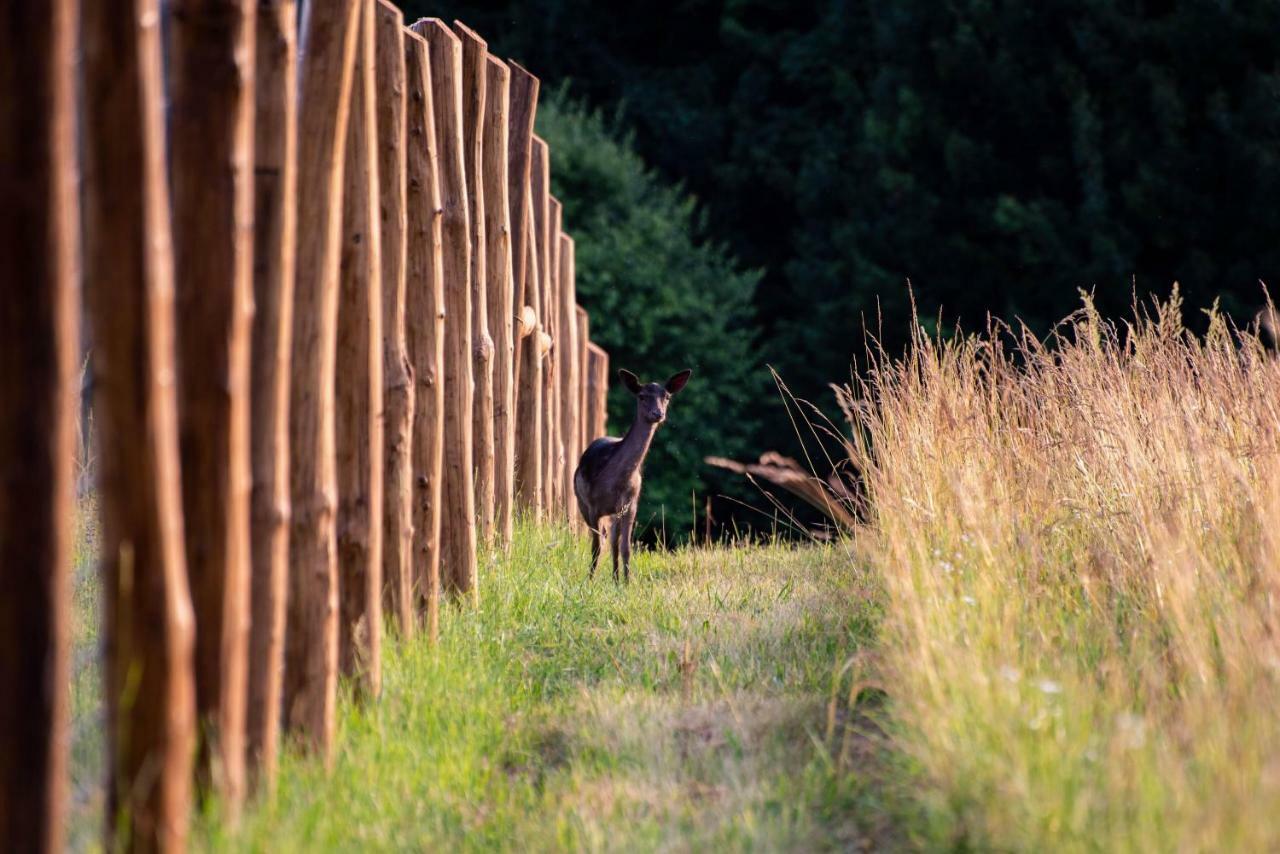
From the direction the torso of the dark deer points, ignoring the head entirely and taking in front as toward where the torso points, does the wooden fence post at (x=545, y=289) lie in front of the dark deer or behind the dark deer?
behind

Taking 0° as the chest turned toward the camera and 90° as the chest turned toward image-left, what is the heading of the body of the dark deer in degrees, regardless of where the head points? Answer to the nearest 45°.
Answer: approximately 315°

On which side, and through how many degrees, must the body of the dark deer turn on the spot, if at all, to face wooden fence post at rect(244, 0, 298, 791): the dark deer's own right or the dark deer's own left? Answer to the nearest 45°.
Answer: approximately 45° to the dark deer's own right

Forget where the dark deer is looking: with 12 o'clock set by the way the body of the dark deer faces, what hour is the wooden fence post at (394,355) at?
The wooden fence post is roughly at 2 o'clock from the dark deer.

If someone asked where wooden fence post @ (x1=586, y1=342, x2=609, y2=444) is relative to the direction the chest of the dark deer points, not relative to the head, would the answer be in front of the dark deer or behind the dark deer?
behind

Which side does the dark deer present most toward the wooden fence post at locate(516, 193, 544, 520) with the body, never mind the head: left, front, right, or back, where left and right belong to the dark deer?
back

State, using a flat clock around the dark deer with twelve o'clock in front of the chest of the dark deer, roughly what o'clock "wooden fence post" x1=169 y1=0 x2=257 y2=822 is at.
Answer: The wooden fence post is roughly at 2 o'clock from the dark deer.

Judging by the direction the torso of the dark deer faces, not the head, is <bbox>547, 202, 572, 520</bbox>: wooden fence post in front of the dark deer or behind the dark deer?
behind
